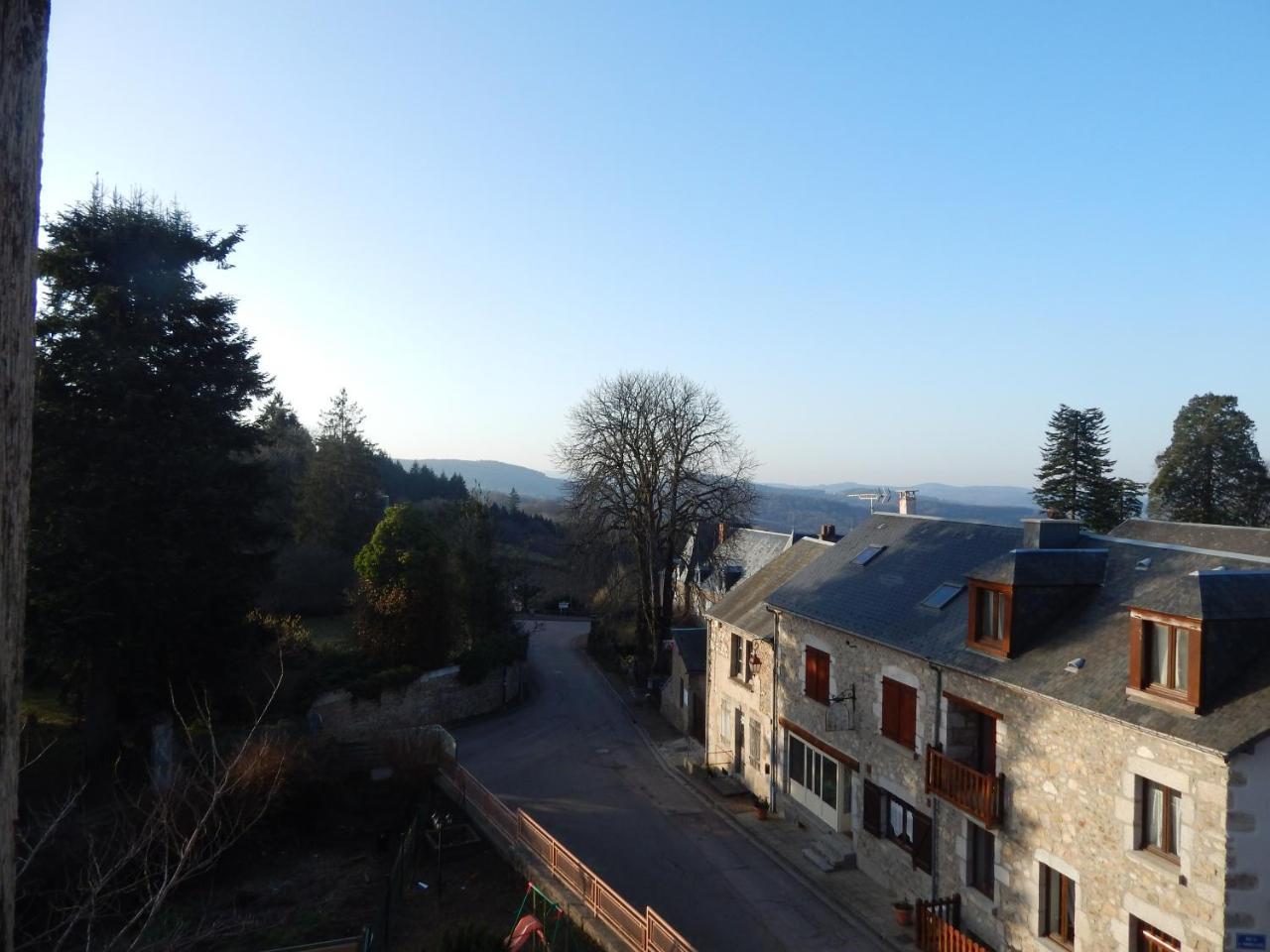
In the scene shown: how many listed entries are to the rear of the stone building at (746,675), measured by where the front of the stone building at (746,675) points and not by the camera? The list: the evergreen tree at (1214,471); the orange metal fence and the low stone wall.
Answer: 1

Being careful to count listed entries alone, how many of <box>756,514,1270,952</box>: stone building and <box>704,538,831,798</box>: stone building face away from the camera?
0

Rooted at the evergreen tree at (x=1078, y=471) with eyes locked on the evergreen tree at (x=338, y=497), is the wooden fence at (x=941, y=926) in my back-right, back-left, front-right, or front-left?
front-left

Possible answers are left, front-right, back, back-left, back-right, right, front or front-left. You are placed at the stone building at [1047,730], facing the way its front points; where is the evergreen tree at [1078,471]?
back-right

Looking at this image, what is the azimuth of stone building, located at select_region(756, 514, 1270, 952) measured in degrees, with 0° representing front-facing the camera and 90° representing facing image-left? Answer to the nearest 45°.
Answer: approximately 45°

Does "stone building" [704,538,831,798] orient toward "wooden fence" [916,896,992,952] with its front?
no

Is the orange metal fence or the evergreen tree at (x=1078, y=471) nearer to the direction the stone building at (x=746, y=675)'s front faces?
the orange metal fence

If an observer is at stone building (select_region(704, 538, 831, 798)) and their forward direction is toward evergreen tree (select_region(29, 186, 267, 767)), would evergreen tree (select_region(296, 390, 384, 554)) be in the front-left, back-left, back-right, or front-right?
front-right

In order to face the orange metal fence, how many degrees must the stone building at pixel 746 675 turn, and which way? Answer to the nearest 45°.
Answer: approximately 45° to its left

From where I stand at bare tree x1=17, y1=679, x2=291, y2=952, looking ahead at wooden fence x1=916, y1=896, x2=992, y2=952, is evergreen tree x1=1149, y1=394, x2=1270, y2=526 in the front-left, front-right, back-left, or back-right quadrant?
front-left

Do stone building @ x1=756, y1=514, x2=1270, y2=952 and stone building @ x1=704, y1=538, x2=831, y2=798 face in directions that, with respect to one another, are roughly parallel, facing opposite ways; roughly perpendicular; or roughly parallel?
roughly parallel

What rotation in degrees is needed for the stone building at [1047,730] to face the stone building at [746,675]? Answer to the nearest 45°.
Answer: approximately 90° to its right

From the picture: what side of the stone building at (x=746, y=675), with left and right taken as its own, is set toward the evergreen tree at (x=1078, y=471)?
back

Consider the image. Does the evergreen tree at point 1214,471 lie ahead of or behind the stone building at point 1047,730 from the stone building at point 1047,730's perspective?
behind

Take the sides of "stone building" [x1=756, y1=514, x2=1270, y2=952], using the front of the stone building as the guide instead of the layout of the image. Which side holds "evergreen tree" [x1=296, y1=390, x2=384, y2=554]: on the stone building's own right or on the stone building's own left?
on the stone building's own right
